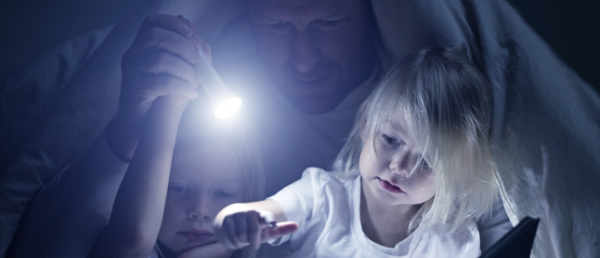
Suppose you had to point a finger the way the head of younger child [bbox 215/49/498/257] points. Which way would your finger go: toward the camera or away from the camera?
toward the camera

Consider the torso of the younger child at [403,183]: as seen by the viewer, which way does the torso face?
toward the camera
